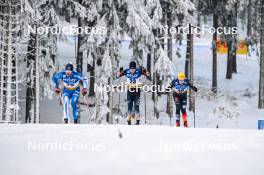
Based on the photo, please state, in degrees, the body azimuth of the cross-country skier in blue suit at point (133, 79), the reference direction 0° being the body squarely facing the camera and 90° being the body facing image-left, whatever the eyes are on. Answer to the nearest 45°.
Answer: approximately 0°
